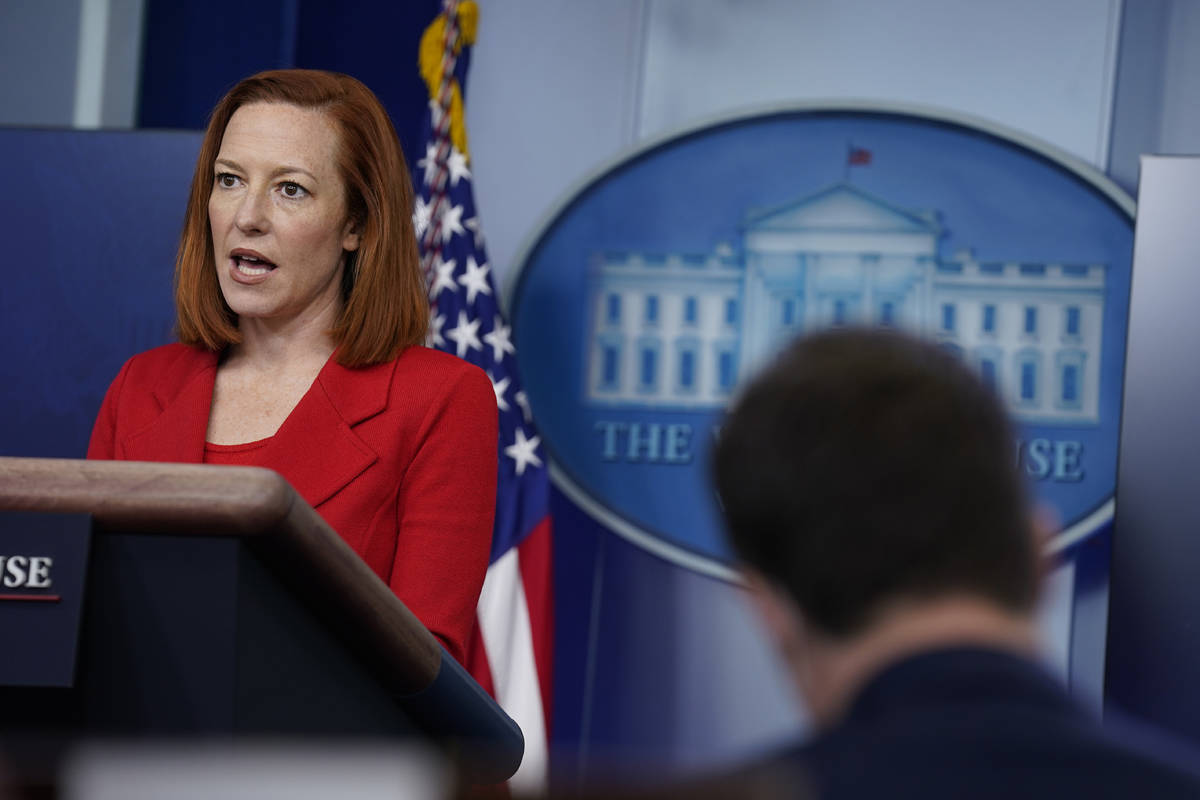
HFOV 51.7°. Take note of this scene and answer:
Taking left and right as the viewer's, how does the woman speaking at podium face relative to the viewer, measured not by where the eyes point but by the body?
facing the viewer and to the left of the viewer

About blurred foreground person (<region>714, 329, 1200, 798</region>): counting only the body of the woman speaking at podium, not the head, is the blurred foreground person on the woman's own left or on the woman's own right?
on the woman's own left

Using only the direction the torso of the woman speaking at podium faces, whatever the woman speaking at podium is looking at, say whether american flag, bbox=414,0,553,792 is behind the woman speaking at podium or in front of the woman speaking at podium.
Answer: behind

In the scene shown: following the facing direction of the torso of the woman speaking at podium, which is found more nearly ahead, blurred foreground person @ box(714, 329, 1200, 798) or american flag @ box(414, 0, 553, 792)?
the blurred foreground person

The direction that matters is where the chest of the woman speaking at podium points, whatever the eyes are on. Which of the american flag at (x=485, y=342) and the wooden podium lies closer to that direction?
the wooden podium

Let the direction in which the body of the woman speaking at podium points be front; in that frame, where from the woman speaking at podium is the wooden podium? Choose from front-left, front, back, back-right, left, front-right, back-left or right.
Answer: front-left
